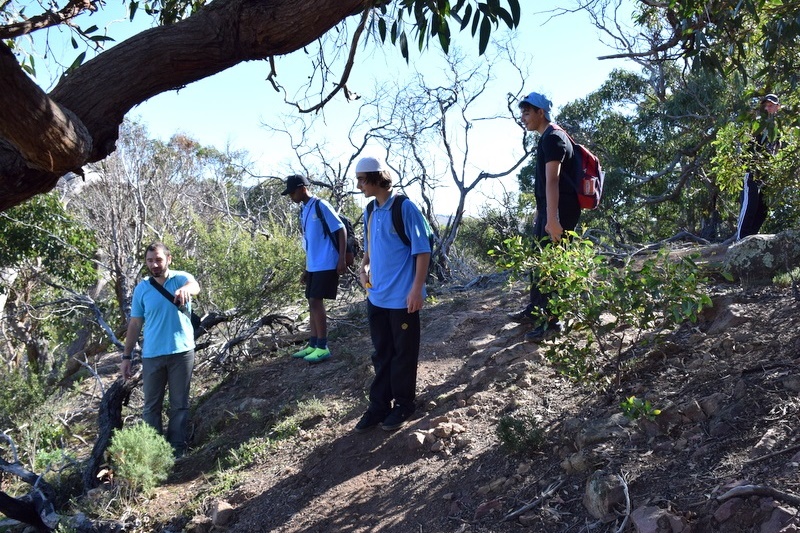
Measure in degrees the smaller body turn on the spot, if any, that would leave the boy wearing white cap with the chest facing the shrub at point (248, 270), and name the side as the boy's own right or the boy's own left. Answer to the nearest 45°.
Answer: approximately 90° to the boy's own right

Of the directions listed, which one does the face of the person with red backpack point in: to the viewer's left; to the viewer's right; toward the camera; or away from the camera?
to the viewer's left

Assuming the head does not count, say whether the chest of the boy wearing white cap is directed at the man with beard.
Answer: no

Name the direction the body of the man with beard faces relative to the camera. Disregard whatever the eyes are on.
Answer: toward the camera

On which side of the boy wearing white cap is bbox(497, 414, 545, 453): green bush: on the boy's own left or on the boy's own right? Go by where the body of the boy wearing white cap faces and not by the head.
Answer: on the boy's own left

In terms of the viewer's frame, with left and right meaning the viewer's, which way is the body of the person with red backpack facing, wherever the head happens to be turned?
facing to the left of the viewer

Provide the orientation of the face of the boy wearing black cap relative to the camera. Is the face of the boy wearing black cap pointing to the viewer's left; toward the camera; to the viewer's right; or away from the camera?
to the viewer's left

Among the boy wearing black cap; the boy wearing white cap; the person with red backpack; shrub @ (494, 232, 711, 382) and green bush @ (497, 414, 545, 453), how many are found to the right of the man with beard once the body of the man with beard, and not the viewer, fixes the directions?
0

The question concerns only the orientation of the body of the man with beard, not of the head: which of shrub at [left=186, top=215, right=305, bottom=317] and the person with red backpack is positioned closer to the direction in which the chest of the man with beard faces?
the person with red backpack

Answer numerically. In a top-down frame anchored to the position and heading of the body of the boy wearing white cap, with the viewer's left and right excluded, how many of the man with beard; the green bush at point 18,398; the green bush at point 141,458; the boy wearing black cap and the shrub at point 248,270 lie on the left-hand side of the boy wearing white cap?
0

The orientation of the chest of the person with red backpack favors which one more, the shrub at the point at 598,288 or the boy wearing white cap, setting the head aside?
the boy wearing white cap

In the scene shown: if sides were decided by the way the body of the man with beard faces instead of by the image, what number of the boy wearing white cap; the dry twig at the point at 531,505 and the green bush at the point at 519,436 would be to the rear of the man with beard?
0

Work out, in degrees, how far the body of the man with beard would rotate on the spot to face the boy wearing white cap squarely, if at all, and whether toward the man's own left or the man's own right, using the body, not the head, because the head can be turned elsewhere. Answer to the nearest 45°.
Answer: approximately 45° to the man's own left

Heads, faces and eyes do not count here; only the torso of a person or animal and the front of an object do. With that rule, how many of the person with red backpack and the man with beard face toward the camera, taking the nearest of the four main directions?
1

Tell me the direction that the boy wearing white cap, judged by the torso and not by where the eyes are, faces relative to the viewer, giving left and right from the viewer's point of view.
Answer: facing the viewer and to the left of the viewer

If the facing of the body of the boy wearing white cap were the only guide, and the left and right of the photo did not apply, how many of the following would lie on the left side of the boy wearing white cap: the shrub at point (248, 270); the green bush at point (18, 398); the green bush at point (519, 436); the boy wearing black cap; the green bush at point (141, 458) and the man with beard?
1
